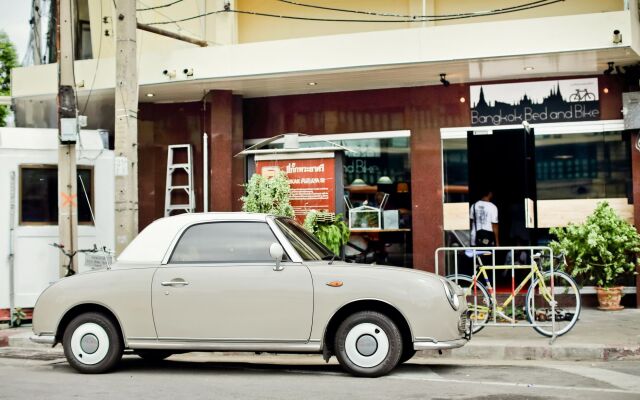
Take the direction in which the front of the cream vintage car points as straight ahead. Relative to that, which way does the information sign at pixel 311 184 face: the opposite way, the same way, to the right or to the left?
to the right

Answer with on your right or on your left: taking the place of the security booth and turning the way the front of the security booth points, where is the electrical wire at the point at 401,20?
on your left

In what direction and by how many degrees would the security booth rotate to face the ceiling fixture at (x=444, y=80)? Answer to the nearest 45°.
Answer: approximately 90° to its left

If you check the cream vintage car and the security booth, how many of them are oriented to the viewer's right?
1

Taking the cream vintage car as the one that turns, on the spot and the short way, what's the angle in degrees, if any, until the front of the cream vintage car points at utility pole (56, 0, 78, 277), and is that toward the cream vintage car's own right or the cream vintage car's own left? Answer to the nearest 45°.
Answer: approximately 135° to the cream vintage car's own left

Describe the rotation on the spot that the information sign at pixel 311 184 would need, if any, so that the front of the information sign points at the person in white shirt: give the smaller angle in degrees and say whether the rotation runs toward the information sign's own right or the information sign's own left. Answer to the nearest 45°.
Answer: approximately 90° to the information sign's own left

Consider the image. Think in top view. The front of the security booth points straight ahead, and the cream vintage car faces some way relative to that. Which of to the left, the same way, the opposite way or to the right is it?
to the left

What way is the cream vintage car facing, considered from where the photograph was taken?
facing to the right of the viewer

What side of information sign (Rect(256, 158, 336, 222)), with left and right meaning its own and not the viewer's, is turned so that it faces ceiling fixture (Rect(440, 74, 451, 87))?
left

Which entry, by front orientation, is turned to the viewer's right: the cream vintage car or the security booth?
the cream vintage car

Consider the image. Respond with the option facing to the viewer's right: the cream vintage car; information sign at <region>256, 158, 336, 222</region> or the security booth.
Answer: the cream vintage car
